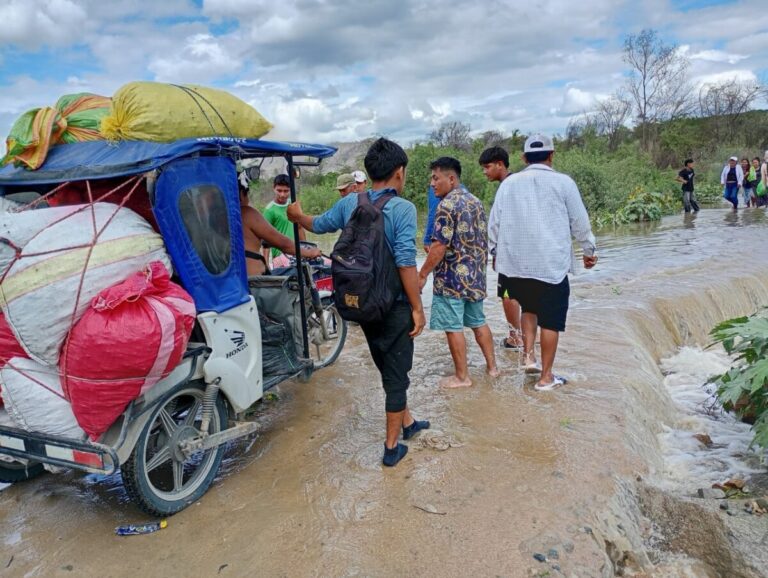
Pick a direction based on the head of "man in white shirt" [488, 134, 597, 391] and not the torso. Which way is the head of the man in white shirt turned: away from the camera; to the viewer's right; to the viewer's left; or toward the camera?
away from the camera

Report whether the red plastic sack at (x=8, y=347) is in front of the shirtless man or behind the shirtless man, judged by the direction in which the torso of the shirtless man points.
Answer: behind

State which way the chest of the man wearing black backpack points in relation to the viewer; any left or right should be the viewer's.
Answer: facing away from the viewer and to the right of the viewer

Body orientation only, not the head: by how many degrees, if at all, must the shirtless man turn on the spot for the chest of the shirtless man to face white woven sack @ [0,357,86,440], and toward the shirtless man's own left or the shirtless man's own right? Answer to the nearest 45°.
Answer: approximately 180°

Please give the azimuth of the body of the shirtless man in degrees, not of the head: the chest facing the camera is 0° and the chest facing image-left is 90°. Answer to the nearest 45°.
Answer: approximately 225°

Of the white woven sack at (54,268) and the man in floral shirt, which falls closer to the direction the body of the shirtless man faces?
the man in floral shirt

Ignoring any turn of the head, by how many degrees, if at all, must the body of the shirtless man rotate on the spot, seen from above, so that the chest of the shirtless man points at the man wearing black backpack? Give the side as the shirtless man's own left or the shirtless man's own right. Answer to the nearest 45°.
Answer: approximately 90° to the shirtless man's own right

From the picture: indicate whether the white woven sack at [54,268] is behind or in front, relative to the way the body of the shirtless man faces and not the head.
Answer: behind

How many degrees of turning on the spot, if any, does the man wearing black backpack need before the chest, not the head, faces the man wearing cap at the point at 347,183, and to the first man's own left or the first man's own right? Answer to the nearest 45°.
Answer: approximately 45° to the first man's own left
